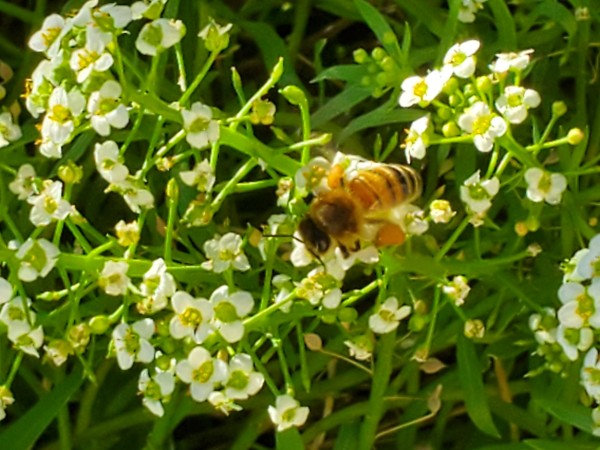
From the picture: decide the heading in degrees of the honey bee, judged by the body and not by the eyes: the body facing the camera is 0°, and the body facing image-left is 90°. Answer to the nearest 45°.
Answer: approximately 45°
